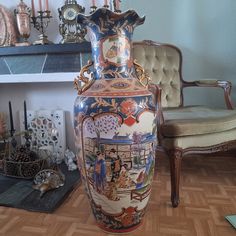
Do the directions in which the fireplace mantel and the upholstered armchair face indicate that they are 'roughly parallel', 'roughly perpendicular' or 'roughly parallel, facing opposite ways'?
roughly parallel

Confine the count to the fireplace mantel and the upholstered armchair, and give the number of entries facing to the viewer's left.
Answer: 0

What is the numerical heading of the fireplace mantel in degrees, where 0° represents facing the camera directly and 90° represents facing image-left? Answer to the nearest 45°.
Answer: approximately 0°

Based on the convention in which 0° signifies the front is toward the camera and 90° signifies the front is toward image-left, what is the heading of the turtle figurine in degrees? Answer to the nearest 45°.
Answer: approximately 45°

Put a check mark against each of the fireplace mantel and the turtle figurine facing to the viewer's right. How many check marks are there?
0
